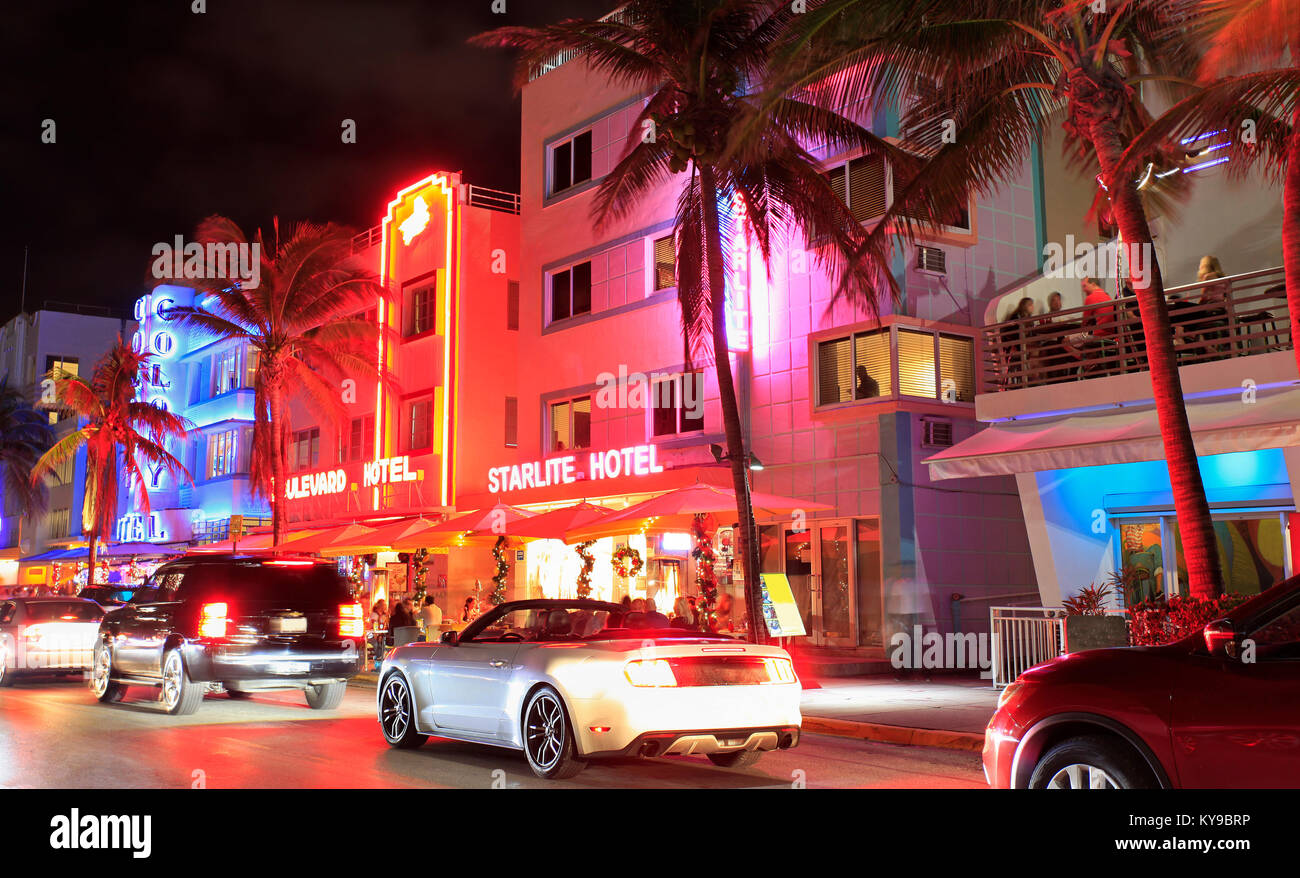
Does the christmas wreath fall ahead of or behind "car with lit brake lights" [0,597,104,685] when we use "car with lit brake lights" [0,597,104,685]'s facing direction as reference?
behind

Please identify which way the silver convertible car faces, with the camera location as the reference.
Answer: facing away from the viewer and to the left of the viewer

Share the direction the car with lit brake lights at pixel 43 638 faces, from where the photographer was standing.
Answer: facing away from the viewer and to the left of the viewer

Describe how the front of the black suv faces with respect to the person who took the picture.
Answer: facing away from the viewer and to the left of the viewer

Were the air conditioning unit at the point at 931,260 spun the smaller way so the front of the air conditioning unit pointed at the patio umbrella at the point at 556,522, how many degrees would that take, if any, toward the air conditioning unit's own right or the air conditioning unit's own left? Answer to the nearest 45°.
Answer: approximately 135° to the air conditioning unit's own right

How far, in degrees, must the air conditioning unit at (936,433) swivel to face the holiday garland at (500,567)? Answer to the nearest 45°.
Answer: approximately 135° to its right

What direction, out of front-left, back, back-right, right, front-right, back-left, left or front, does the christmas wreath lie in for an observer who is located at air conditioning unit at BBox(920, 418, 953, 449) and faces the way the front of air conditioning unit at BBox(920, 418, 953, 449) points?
back-right
